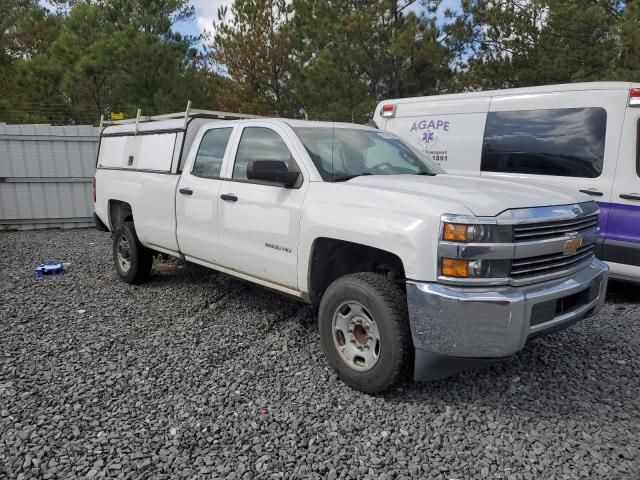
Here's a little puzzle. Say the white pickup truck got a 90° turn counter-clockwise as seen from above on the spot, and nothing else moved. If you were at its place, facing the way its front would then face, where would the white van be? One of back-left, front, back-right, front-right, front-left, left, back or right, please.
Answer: front

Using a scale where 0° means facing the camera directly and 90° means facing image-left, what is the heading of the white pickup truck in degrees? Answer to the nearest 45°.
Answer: approximately 315°

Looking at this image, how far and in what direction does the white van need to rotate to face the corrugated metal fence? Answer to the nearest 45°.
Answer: approximately 180°

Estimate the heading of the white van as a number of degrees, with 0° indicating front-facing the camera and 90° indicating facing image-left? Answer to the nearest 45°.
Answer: approximately 270°

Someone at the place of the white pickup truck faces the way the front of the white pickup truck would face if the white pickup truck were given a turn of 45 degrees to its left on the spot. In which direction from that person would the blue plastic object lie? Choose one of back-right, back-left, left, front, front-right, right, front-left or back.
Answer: back-left

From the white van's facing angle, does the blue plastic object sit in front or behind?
behind

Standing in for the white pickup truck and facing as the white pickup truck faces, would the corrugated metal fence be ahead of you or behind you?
behind
